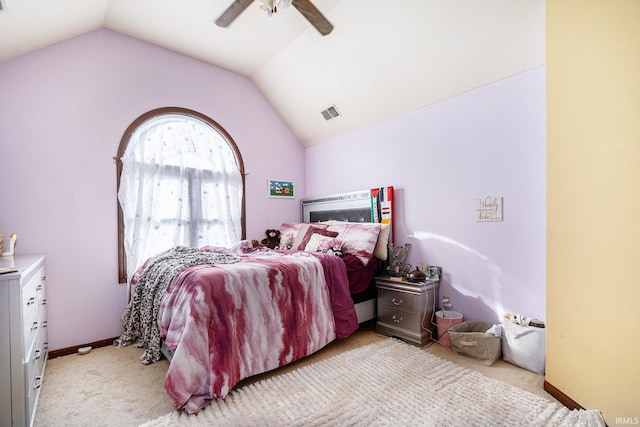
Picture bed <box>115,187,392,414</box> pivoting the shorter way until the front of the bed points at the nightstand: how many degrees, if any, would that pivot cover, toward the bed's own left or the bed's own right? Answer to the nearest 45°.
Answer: approximately 135° to the bed's own left

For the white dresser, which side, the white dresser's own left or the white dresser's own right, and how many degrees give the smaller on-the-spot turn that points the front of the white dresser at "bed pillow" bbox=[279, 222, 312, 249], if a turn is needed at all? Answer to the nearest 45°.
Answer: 0° — it already faces it

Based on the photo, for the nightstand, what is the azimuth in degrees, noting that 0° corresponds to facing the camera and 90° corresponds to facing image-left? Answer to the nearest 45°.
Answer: approximately 45°

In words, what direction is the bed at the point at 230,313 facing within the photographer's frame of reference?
facing the viewer and to the left of the viewer

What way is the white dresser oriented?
to the viewer's right

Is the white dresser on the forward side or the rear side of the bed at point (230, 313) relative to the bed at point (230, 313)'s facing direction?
on the forward side

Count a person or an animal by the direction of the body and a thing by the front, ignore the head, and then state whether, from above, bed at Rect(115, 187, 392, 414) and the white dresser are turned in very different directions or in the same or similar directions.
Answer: very different directions

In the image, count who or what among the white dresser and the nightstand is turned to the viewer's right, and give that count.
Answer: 1

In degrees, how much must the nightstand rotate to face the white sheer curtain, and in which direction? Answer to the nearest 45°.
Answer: approximately 45° to its right

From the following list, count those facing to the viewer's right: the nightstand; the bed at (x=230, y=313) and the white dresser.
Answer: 1
